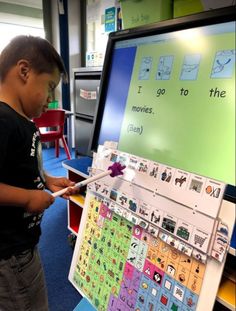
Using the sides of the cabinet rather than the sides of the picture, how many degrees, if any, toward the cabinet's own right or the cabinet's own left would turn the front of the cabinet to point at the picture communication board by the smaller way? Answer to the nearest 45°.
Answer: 0° — it already faces it

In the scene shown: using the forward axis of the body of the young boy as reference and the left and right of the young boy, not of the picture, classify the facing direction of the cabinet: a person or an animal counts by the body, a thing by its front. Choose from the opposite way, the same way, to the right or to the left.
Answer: to the right

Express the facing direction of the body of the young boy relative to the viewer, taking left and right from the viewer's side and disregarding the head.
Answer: facing to the right of the viewer

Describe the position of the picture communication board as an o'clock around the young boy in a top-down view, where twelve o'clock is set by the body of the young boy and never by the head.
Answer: The picture communication board is roughly at 1 o'clock from the young boy.

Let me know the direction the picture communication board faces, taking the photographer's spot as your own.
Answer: facing the viewer and to the left of the viewer

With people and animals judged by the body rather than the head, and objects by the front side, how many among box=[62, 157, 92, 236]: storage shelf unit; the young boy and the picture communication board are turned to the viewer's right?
1

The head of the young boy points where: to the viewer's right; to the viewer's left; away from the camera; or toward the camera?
to the viewer's right

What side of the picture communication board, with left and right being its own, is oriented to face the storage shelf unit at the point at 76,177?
right

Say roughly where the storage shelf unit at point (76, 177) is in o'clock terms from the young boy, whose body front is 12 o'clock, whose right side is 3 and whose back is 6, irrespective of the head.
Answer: The storage shelf unit is roughly at 10 o'clock from the young boy.

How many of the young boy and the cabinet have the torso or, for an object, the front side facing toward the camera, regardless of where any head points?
1

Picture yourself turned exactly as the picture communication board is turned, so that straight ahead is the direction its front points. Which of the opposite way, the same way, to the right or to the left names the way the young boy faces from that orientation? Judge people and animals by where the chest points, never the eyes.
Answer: the opposite way
